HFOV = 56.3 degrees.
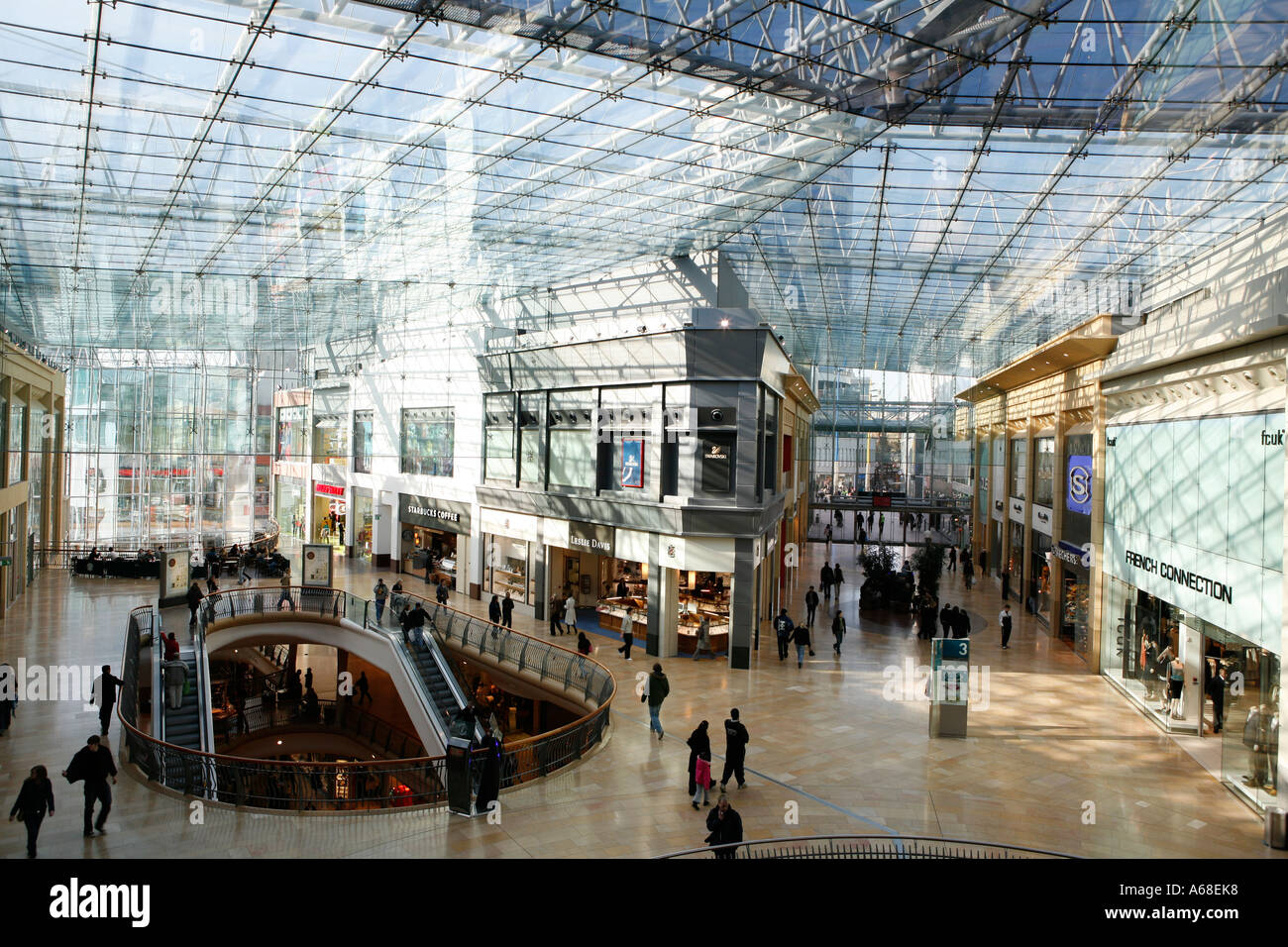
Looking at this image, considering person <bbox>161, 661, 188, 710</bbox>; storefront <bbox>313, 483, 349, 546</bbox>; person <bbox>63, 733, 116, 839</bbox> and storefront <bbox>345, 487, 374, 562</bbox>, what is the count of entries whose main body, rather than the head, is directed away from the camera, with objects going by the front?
1

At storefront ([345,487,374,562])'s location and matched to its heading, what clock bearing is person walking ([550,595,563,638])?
The person walking is roughly at 10 o'clock from the storefront.

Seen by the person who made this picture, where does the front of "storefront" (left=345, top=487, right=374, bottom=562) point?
facing the viewer and to the left of the viewer

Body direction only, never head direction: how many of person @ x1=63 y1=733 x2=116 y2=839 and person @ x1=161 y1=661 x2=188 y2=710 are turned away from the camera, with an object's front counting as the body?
1

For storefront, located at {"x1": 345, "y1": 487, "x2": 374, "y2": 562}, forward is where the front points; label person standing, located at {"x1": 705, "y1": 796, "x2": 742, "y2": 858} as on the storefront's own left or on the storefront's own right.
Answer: on the storefront's own left
